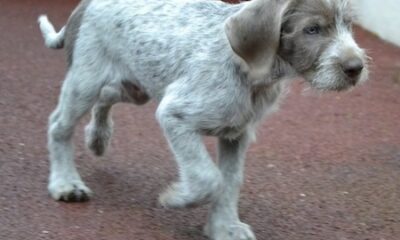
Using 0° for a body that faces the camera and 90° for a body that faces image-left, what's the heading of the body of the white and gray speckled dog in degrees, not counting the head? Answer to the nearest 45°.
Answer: approximately 315°
